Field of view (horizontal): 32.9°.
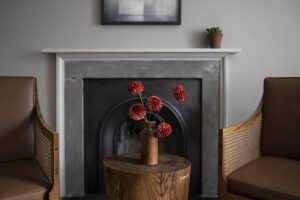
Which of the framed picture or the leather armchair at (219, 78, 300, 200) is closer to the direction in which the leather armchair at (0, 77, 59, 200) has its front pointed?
the leather armchair

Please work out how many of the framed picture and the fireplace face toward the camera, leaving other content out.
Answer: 2

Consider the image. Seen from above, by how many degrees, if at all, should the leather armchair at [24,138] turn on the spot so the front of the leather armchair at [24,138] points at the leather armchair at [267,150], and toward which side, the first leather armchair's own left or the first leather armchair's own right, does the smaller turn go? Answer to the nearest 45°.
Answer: approximately 45° to the first leather armchair's own left

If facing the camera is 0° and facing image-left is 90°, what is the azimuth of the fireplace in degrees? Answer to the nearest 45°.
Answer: approximately 0°

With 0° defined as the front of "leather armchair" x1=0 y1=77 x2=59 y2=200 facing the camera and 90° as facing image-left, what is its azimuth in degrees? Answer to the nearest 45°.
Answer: approximately 315°
